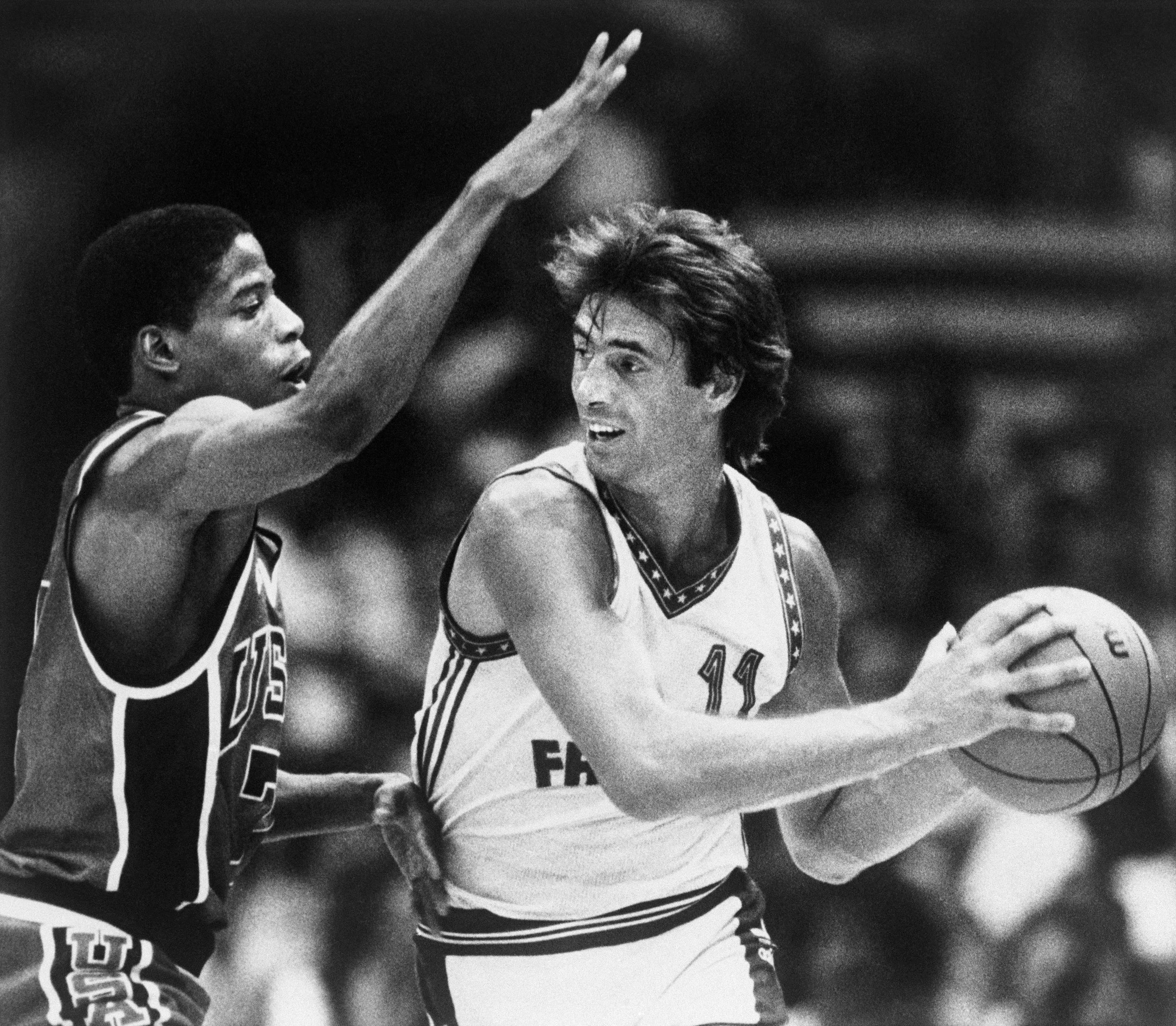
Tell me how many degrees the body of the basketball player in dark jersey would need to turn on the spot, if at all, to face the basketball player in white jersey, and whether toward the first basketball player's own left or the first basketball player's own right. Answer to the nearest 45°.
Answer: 0° — they already face them

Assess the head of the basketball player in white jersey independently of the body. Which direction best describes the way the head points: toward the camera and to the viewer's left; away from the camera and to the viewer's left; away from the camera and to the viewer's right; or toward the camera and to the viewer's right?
toward the camera and to the viewer's left

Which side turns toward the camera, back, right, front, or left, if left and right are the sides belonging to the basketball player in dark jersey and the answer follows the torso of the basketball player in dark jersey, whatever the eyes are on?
right

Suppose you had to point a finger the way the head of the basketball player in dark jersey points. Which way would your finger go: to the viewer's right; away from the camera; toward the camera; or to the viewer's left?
to the viewer's right
